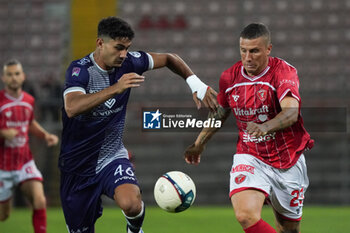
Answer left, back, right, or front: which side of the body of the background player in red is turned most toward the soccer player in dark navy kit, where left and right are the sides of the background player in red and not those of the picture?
front

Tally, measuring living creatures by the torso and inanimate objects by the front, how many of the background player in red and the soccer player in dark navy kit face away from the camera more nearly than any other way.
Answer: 0

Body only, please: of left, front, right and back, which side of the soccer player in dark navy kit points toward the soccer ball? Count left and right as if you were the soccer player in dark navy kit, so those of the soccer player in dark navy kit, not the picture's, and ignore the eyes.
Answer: front

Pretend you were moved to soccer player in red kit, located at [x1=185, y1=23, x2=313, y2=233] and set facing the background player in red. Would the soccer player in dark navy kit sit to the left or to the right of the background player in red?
left

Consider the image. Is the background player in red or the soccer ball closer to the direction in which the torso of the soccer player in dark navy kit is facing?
the soccer ball

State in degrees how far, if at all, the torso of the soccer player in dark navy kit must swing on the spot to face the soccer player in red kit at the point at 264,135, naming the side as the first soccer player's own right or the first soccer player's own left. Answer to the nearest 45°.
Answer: approximately 45° to the first soccer player's own left

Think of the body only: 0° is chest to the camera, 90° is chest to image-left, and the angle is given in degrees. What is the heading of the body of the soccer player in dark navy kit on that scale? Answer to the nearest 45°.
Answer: approximately 315°

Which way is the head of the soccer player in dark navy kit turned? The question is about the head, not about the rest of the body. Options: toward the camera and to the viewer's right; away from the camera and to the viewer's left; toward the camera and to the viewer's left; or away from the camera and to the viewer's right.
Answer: toward the camera and to the viewer's right

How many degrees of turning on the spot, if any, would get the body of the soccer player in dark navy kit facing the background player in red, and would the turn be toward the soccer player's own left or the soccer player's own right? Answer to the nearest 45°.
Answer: approximately 180°

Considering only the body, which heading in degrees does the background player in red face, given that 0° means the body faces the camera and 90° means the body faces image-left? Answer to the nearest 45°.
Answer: approximately 0°
